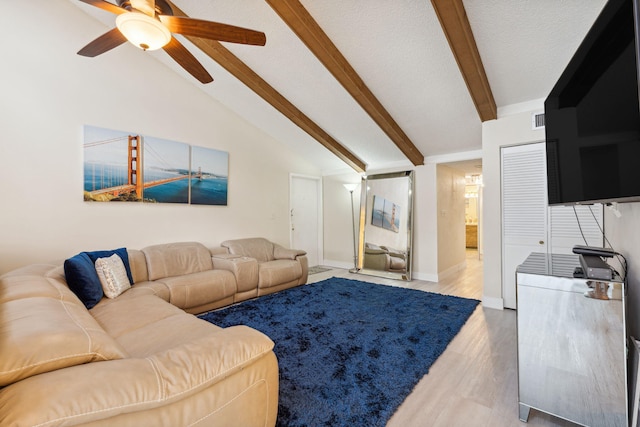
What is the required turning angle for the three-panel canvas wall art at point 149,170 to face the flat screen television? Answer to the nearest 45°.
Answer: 0° — it already faces it

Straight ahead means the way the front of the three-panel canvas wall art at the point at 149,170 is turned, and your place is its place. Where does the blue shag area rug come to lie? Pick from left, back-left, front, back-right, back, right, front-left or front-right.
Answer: front

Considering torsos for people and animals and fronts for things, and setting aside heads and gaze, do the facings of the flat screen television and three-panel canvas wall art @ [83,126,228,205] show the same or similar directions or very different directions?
very different directions

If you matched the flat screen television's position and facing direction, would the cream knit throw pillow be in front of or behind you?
in front

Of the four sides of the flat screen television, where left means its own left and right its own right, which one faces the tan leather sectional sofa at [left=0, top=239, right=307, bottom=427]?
front

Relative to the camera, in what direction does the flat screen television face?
facing the viewer and to the left of the viewer

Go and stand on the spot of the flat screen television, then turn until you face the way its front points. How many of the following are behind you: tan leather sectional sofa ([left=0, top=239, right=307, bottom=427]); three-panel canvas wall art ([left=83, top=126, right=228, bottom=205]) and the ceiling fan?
0

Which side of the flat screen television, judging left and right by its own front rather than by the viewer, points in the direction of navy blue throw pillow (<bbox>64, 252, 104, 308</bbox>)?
front

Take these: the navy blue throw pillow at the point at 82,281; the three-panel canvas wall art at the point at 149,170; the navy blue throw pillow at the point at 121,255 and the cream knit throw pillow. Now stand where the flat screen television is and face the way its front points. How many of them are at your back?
0

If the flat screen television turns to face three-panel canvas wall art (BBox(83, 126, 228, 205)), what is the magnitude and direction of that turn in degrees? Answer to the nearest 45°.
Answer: approximately 45° to its right

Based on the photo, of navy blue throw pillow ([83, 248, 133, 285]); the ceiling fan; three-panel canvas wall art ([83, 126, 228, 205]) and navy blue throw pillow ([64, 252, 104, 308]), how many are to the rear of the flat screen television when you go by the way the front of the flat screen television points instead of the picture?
0

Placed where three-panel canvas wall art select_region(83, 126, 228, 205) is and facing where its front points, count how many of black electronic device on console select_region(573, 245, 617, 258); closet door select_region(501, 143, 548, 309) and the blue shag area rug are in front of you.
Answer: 3

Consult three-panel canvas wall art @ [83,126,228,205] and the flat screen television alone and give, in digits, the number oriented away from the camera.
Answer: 0

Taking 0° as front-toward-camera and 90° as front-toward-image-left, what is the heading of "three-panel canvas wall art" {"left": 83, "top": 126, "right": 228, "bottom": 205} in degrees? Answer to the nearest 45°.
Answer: approximately 315°

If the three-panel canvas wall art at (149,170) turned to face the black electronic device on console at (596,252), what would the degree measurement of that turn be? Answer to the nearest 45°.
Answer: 0° — it already faces it
